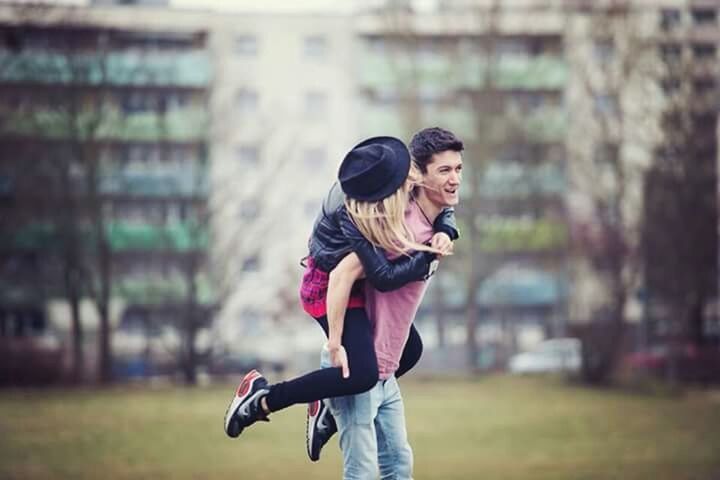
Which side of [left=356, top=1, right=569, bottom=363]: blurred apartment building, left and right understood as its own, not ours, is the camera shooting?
front

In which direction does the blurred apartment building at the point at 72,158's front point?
toward the camera

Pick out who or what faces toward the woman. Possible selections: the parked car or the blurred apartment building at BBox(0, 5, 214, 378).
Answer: the blurred apartment building

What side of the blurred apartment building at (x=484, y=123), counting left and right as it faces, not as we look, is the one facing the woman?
front

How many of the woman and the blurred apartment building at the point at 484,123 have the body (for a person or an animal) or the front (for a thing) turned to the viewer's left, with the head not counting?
0

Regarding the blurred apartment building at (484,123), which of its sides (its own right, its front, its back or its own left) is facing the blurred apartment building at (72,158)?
right

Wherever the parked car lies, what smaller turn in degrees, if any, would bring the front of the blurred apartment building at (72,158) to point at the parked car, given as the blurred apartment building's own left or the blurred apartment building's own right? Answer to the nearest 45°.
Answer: approximately 90° to the blurred apartment building's own left

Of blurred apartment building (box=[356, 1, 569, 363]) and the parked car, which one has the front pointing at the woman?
the blurred apartment building

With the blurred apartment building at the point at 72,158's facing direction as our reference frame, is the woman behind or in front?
in front

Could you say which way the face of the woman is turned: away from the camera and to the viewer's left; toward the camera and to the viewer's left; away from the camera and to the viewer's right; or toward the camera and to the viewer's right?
away from the camera and to the viewer's right

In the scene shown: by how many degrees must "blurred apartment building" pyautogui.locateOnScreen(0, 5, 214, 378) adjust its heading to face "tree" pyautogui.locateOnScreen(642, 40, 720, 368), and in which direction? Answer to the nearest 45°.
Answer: approximately 45° to its left
